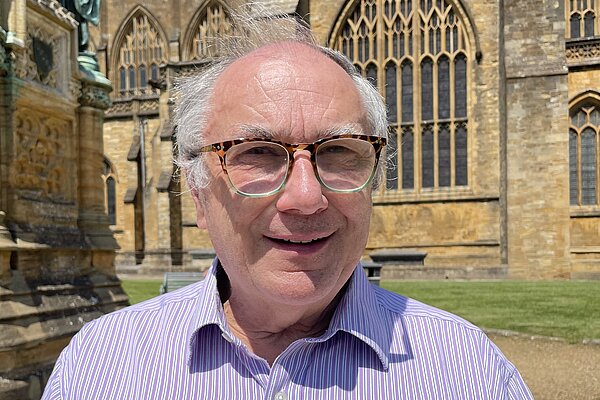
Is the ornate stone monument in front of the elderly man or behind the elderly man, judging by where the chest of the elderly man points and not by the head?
behind

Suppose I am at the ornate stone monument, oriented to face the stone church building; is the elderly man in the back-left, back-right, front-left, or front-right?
back-right

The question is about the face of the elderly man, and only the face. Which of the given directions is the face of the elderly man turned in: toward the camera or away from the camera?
toward the camera

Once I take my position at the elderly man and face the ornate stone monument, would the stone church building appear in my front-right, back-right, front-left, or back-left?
front-right

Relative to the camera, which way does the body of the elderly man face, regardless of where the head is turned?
toward the camera

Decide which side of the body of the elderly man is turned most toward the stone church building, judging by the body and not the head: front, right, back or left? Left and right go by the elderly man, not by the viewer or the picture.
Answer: back
